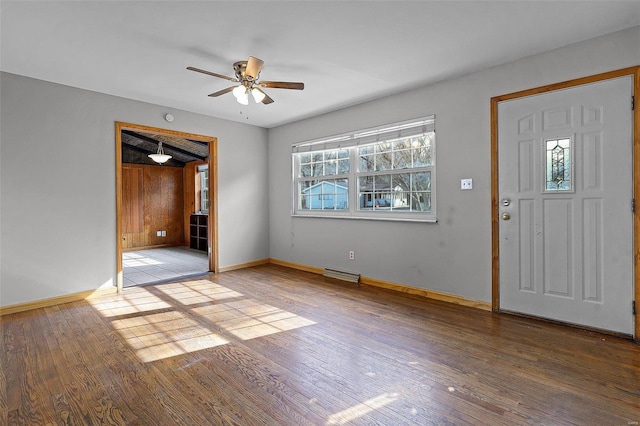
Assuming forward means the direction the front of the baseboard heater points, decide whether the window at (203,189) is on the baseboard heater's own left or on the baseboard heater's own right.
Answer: on the baseboard heater's own right

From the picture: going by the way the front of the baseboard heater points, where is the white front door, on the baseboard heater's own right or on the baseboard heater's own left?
on the baseboard heater's own left

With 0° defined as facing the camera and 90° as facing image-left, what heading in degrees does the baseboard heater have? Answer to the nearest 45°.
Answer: approximately 45°
